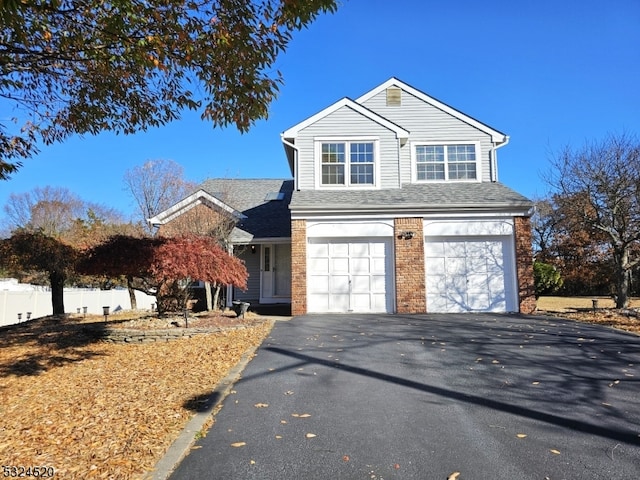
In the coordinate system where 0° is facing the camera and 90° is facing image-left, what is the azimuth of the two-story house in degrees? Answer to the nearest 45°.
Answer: approximately 0°

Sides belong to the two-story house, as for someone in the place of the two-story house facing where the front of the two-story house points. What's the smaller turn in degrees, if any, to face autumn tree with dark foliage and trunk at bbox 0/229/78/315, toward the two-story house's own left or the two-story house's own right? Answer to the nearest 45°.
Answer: approximately 90° to the two-story house's own right
